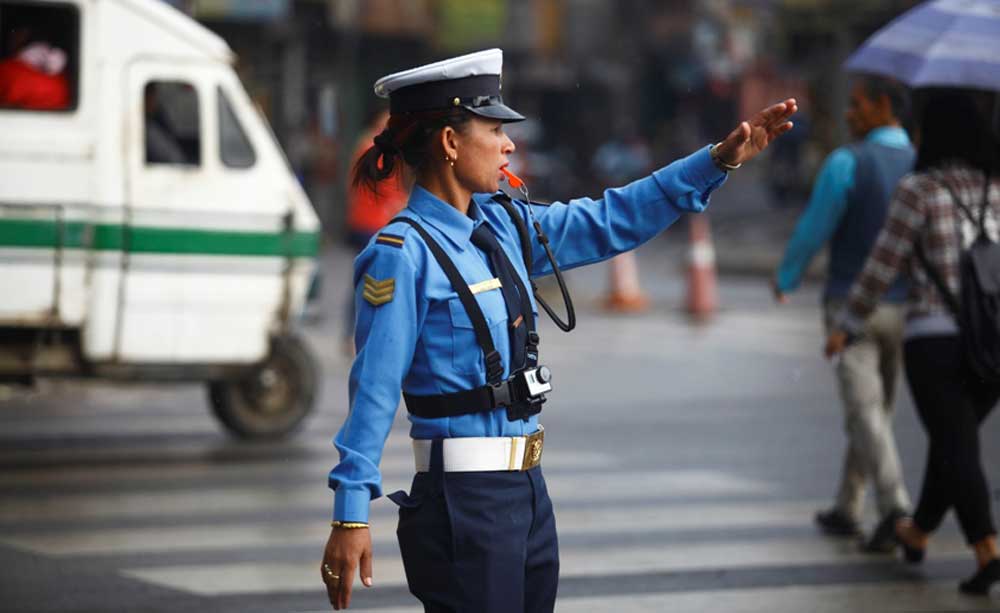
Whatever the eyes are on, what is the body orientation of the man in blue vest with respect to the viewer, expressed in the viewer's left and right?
facing away from the viewer and to the left of the viewer

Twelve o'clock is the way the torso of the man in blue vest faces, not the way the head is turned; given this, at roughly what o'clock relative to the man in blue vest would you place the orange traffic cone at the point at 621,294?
The orange traffic cone is roughly at 1 o'clock from the man in blue vest.

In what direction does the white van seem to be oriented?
to the viewer's right

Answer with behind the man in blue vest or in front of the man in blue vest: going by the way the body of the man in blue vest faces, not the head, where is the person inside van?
in front

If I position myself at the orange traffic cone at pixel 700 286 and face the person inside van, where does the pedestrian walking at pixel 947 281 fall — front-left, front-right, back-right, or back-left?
front-left

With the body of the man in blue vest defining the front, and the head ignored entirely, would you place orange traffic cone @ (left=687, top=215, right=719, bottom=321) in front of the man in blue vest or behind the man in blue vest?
in front

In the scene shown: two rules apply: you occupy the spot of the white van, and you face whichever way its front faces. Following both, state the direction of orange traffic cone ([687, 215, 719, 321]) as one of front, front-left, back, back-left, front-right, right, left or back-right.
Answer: front-left

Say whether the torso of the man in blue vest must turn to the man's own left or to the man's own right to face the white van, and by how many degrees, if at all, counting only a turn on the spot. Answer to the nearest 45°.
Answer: approximately 45° to the man's own left

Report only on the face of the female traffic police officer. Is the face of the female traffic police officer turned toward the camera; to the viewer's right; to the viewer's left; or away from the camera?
to the viewer's right

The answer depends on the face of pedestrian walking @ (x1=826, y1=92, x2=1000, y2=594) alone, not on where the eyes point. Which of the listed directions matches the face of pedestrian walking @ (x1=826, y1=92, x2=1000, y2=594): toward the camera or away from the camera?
away from the camera

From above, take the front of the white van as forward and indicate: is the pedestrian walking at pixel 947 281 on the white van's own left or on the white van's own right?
on the white van's own right

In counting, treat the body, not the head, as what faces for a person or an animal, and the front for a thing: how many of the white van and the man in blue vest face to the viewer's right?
1

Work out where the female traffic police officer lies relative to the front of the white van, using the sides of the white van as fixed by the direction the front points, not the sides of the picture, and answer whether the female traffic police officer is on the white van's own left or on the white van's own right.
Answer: on the white van's own right
